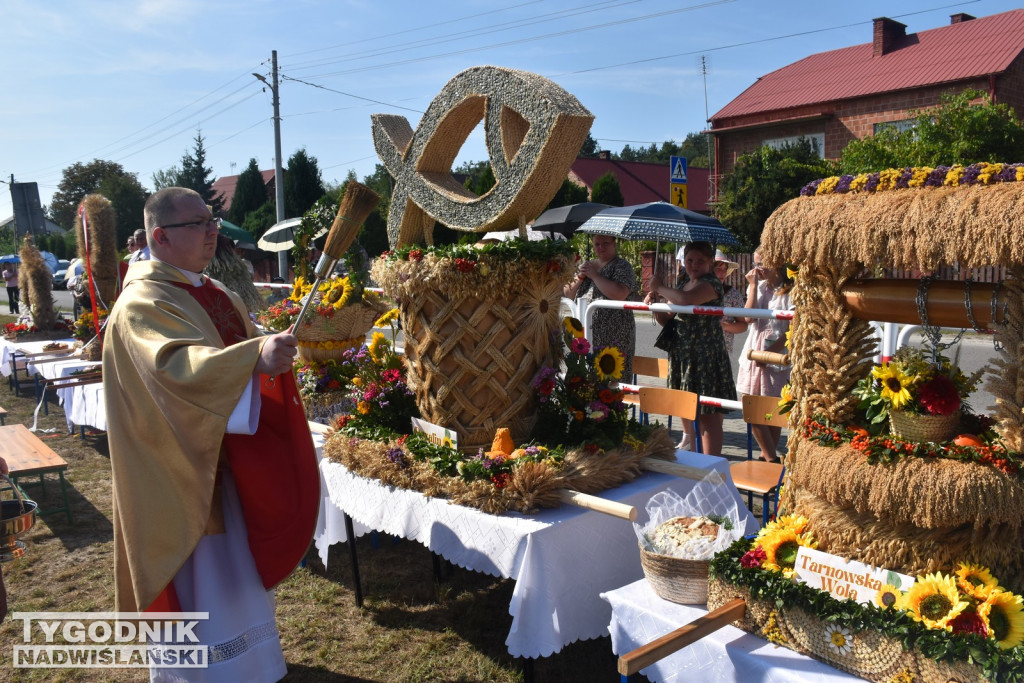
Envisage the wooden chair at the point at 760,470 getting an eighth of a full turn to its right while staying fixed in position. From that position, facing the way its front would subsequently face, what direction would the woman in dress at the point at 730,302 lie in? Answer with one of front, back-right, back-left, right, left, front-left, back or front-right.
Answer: right

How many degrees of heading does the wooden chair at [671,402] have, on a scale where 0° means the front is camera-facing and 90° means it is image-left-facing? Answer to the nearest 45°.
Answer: approximately 45°

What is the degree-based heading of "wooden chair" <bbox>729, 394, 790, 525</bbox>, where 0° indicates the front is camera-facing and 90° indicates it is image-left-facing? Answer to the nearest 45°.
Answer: approximately 45°

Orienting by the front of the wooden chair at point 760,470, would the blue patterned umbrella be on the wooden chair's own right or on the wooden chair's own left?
on the wooden chair's own right

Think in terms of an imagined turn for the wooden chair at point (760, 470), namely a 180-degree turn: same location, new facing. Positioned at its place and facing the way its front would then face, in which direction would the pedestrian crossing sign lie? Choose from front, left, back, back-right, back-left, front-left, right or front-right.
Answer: front-left

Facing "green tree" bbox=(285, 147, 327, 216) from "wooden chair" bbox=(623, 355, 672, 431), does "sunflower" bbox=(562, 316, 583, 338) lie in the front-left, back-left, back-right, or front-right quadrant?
back-left

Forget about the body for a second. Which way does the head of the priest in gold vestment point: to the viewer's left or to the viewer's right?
to the viewer's right
